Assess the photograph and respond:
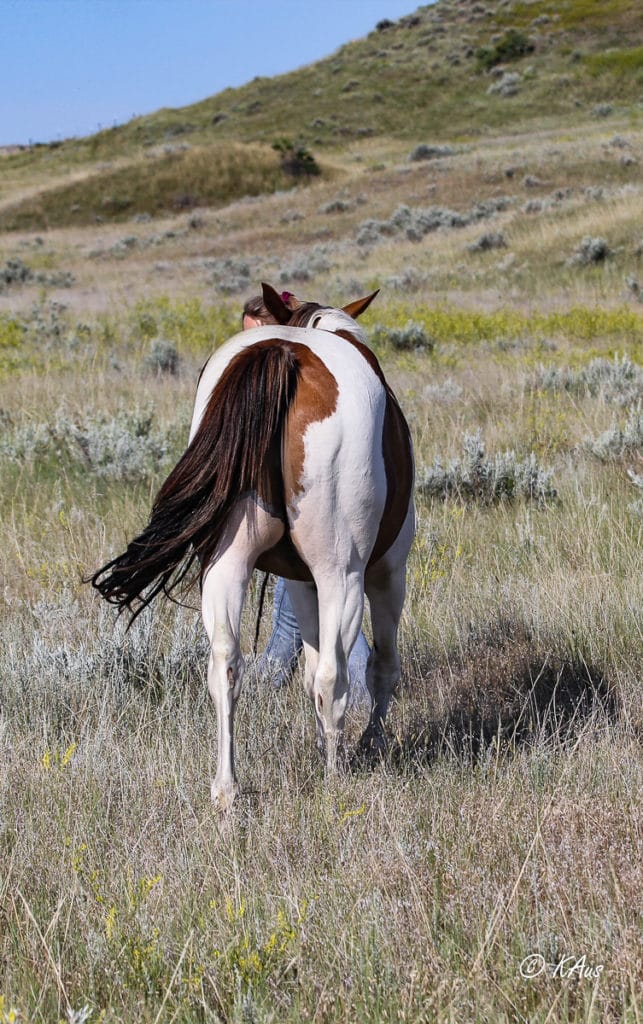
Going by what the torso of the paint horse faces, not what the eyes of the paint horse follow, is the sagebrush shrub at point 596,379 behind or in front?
in front

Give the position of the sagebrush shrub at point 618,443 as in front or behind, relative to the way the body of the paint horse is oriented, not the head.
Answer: in front

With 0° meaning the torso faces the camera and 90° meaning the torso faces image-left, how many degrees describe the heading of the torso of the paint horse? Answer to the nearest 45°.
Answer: approximately 180°

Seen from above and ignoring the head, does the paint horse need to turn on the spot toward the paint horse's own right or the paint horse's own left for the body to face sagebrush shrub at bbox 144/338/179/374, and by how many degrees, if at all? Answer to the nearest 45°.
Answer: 0° — it already faces it

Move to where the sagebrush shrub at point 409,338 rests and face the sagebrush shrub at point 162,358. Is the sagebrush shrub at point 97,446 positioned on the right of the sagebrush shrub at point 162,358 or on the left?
left

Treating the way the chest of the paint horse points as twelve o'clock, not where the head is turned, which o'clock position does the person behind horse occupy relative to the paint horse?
The person behind horse is roughly at 12 o'clock from the paint horse.

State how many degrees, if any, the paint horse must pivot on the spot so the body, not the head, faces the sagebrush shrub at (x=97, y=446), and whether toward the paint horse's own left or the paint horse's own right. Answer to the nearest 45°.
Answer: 0° — it already faces it
